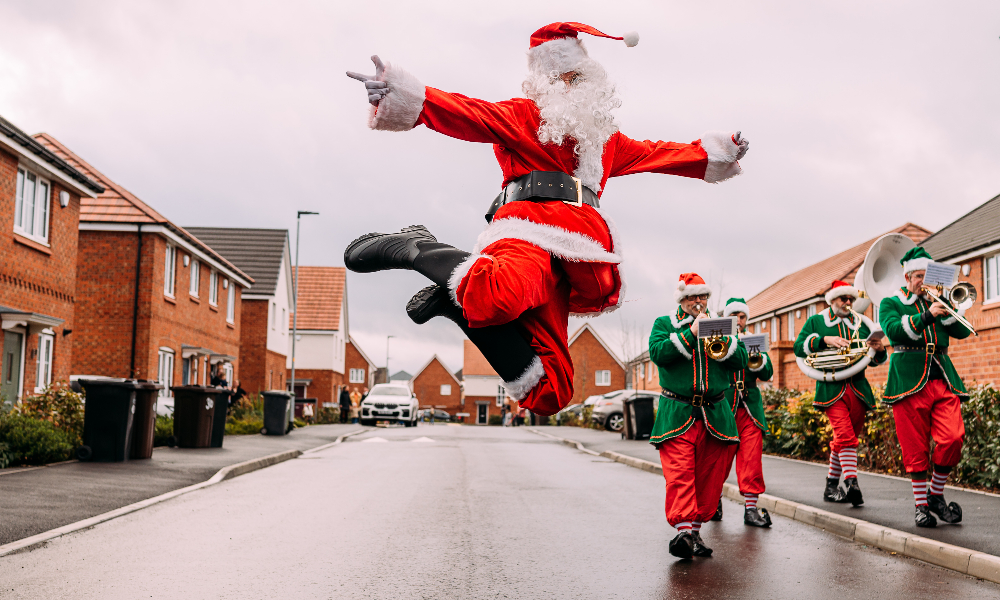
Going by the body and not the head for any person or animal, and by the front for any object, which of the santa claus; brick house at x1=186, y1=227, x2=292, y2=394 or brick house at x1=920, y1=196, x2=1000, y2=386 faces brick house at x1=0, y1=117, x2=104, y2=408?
brick house at x1=920, y1=196, x2=1000, y2=386

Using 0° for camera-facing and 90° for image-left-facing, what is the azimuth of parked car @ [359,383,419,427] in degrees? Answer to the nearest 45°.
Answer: approximately 0°

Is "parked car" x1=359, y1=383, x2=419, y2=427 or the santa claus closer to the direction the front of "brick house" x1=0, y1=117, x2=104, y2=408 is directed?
the santa claus

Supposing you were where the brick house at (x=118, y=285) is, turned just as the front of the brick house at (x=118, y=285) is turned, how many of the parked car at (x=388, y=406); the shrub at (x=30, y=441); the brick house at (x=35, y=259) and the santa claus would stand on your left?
1

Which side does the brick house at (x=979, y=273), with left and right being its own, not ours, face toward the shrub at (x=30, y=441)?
front

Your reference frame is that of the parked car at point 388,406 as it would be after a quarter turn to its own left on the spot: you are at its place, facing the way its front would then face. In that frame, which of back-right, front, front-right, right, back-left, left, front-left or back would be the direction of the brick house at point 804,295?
front

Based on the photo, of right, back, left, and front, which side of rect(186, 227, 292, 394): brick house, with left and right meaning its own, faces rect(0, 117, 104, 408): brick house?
right

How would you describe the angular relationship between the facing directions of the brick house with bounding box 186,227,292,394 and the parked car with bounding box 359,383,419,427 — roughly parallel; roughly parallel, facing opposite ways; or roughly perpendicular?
roughly perpendicular

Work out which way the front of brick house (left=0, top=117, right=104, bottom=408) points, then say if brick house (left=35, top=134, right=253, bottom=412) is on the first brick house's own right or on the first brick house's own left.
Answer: on the first brick house's own left

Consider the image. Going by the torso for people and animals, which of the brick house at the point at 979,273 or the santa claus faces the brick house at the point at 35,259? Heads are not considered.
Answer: the brick house at the point at 979,273

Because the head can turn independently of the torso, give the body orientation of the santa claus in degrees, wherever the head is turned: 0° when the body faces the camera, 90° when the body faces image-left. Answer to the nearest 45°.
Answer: approximately 315°

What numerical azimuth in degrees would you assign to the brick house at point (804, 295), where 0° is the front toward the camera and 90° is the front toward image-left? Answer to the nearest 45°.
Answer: approximately 45°

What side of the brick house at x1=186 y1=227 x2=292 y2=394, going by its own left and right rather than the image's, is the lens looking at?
right

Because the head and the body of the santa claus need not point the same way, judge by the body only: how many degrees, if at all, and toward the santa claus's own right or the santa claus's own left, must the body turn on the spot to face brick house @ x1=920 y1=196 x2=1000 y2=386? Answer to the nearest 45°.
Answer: approximately 90° to the santa claus's own left

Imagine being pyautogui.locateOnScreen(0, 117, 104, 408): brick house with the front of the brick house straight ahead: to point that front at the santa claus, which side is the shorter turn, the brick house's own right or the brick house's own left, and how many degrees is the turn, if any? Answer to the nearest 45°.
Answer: approximately 45° to the brick house's own right

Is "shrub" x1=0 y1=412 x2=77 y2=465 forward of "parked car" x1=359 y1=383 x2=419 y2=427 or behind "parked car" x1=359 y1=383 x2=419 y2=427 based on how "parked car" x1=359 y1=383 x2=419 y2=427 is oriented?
forward

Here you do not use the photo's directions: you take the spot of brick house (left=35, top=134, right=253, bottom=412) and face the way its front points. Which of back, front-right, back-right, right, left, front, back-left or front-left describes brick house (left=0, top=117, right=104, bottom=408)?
front-right

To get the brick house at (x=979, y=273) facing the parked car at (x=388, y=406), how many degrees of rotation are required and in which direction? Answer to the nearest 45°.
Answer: approximately 45° to its right
